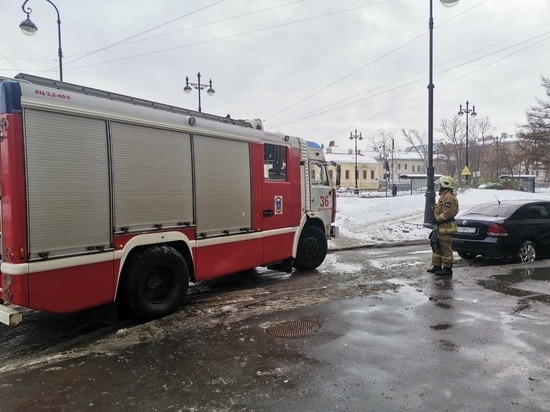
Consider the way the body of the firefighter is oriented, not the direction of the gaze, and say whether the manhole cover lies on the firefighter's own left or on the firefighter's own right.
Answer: on the firefighter's own left

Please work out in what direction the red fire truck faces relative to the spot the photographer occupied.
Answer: facing away from the viewer and to the right of the viewer

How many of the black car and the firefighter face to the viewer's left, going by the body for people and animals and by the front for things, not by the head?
1

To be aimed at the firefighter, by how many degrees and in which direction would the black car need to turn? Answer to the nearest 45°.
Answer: approximately 180°

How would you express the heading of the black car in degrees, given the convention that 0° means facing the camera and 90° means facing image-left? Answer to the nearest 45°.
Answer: approximately 225°

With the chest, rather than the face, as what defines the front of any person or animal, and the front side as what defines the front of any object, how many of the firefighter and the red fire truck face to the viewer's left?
1

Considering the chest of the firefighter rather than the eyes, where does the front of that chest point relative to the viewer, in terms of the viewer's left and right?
facing to the left of the viewer

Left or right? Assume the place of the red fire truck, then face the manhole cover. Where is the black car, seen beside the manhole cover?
left
